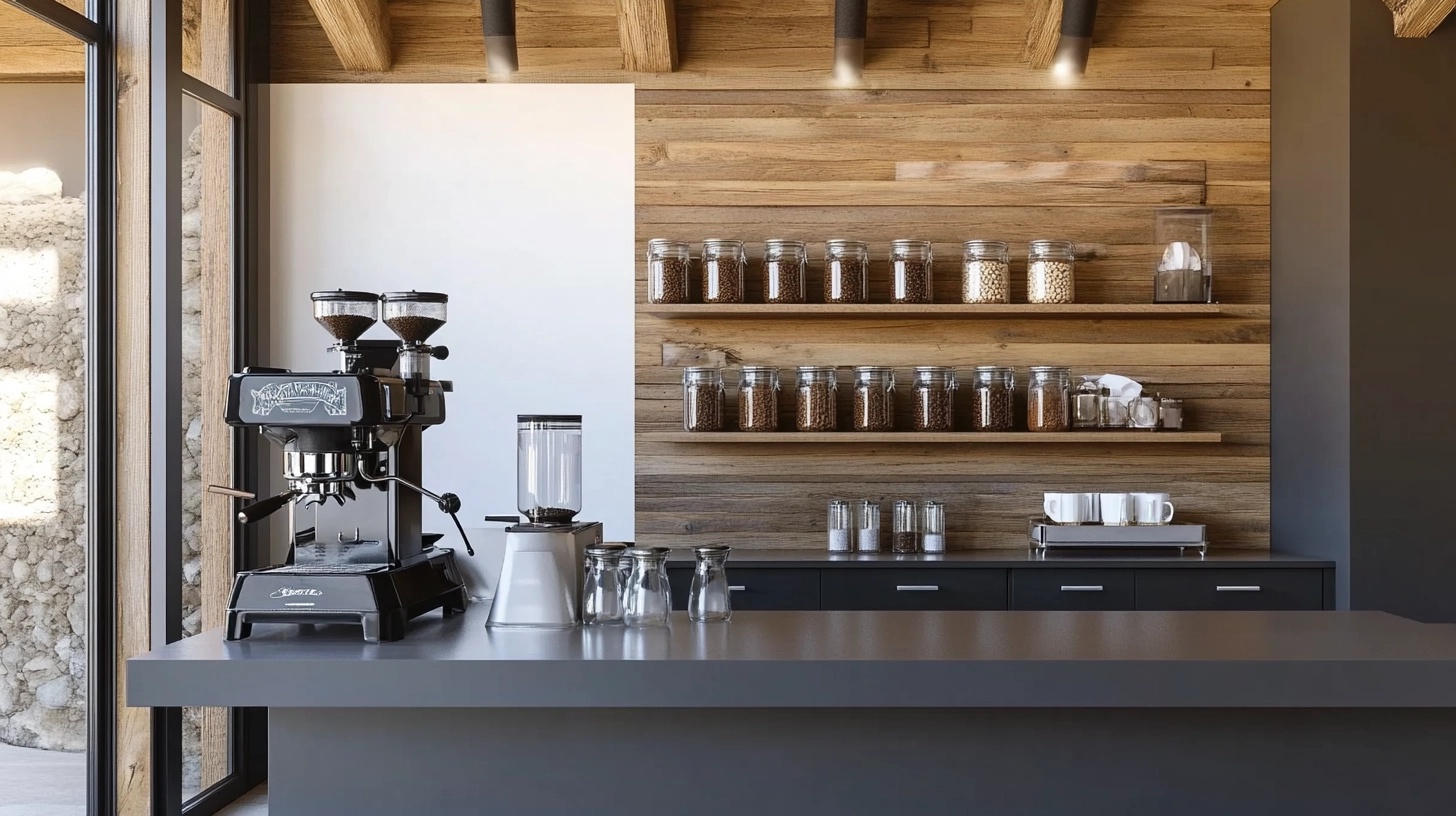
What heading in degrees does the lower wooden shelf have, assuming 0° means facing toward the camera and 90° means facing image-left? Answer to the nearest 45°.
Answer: approximately 0°

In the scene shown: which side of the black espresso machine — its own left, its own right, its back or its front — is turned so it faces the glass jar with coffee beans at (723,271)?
back

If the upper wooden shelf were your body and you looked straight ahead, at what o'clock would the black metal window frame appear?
The black metal window frame is roughly at 2 o'clock from the upper wooden shelf.

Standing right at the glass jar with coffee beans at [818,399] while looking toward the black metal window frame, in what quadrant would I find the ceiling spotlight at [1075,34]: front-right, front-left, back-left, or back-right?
back-left

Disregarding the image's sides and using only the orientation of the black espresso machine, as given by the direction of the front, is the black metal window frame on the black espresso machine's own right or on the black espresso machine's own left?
on the black espresso machine's own right

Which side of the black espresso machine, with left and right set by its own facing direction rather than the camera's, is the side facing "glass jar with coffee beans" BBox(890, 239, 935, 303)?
back

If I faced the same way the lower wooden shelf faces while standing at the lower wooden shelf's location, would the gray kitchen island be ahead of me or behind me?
ahead

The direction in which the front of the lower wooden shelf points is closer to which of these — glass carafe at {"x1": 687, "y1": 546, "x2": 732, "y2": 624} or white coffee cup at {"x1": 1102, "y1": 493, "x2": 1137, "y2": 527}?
the glass carafe

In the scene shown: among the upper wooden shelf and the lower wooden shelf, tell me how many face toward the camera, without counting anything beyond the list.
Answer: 2
